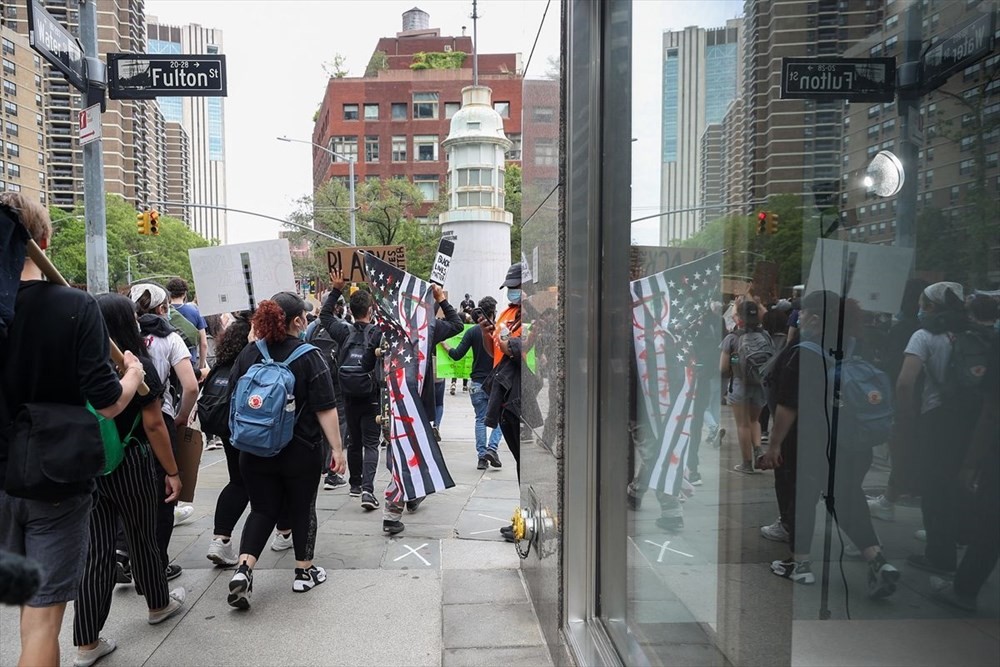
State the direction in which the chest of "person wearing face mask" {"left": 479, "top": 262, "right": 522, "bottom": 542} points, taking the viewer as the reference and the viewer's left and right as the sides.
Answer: facing the viewer and to the left of the viewer

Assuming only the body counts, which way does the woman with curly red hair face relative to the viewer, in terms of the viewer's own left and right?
facing away from the viewer and to the right of the viewer

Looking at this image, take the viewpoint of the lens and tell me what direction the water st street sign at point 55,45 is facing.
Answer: facing the viewer and to the right of the viewer

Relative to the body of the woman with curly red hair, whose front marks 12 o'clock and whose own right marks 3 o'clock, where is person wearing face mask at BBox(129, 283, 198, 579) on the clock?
The person wearing face mask is roughly at 9 o'clock from the woman with curly red hair.

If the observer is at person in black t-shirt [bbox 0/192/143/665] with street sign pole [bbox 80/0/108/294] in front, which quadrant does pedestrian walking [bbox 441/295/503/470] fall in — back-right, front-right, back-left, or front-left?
front-right

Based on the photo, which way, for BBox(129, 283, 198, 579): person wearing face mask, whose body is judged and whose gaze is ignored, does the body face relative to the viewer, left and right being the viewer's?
facing away from the viewer and to the right of the viewer

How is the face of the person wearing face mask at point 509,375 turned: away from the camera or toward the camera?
toward the camera

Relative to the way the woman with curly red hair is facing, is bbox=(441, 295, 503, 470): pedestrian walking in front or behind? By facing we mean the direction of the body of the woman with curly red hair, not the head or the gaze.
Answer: in front

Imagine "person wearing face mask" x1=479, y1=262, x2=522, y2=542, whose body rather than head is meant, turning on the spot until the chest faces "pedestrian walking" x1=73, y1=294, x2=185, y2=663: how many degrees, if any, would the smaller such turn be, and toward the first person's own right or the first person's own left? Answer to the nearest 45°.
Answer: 0° — they already face them

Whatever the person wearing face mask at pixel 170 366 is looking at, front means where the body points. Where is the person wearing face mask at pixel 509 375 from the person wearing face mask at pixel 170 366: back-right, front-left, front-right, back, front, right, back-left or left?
front-right

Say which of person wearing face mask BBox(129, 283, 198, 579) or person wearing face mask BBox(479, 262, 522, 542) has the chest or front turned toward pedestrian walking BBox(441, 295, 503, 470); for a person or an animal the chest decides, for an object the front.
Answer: person wearing face mask BBox(129, 283, 198, 579)

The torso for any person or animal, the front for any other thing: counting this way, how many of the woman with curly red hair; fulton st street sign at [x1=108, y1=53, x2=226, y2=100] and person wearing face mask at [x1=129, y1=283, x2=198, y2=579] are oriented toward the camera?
1

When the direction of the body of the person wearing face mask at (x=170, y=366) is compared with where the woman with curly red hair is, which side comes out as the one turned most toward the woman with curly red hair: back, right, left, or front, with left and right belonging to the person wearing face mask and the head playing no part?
right

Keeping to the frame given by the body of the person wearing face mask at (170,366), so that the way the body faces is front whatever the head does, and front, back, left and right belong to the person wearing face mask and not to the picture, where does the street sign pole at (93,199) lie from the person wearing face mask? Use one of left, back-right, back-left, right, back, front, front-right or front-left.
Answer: front-left

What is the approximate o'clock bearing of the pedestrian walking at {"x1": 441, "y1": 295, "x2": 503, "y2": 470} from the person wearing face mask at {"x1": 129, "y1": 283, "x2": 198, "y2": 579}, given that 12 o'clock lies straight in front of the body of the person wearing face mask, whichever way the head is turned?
The pedestrian walking is roughly at 12 o'clock from the person wearing face mask.

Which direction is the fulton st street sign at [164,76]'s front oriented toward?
toward the camera

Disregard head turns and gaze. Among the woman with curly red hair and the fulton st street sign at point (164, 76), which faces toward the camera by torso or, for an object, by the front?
the fulton st street sign
